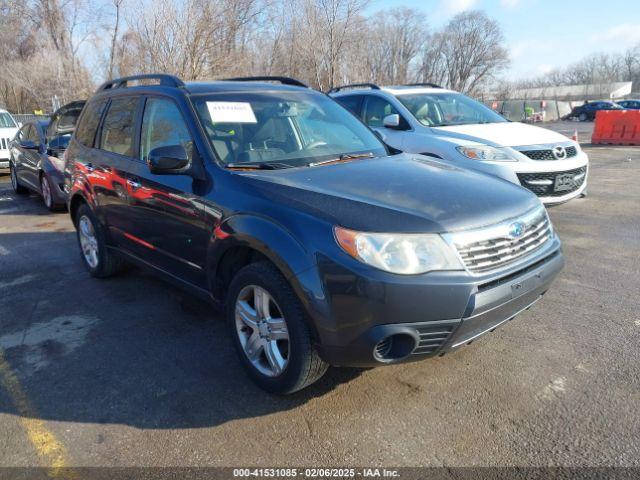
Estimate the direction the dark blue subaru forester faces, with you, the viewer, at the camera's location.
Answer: facing the viewer and to the right of the viewer

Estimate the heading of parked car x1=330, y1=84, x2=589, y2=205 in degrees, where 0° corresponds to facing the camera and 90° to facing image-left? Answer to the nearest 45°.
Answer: approximately 315°

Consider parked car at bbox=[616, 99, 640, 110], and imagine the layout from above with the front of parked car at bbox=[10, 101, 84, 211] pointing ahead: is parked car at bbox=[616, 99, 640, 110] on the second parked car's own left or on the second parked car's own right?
on the second parked car's own left

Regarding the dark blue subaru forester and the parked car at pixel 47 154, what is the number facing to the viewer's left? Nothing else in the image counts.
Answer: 0

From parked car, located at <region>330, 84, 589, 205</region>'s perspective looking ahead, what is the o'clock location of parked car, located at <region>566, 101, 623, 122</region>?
parked car, located at <region>566, 101, 623, 122</region> is roughly at 8 o'clock from parked car, located at <region>330, 84, 589, 205</region>.

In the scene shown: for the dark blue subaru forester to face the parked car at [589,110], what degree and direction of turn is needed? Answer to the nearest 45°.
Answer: approximately 90° to its left

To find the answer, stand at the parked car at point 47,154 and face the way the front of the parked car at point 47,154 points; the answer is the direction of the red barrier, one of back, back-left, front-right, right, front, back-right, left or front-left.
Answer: front-left

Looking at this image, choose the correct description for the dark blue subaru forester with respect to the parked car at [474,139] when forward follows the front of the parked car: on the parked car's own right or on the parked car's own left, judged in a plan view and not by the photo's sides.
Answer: on the parked car's own right

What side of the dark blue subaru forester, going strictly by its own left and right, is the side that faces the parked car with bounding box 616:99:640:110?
left

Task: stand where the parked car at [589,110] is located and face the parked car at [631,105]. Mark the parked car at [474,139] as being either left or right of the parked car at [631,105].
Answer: right

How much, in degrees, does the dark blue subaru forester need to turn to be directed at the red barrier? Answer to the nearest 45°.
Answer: approximately 90° to its left

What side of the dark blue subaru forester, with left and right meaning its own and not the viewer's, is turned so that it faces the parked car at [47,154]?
back
